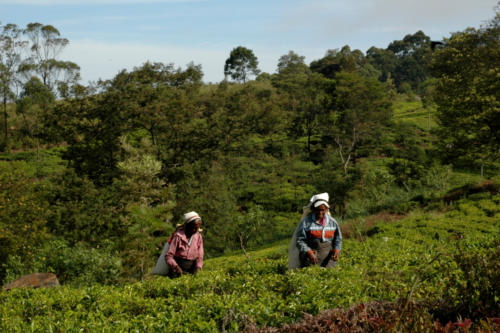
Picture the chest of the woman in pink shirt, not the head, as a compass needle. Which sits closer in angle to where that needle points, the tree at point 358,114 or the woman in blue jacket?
the woman in blue jacket

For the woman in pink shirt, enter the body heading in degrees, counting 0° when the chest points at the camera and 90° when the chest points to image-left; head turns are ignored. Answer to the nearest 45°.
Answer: approximately 315°

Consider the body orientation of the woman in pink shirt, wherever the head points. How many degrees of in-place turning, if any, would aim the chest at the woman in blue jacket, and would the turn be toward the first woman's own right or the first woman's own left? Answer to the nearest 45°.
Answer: approximately 45° to the first woman's own left

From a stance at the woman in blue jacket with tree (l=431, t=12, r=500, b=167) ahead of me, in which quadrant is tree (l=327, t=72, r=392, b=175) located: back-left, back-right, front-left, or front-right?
front-left
